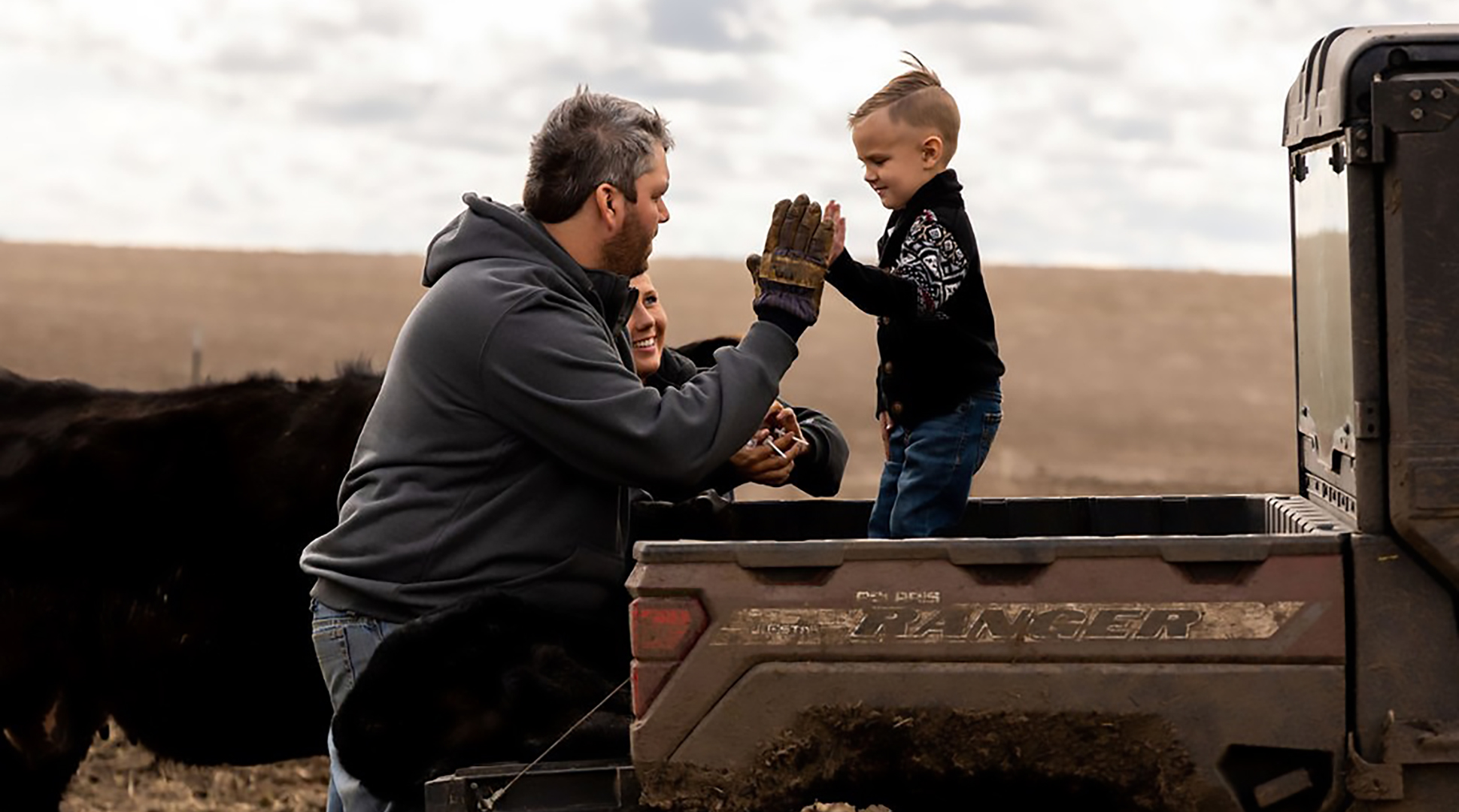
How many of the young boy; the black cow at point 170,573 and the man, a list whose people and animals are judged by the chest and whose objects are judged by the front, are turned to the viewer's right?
2

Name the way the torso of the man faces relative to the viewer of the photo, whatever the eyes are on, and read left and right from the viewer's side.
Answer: facing to the right of the viewer

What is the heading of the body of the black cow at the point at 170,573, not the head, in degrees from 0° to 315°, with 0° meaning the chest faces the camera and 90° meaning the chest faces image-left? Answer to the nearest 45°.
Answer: approximately 270°

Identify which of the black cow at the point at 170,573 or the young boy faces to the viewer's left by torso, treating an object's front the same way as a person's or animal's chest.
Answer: the young boy

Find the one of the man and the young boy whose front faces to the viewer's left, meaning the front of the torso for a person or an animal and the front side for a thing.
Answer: the young boy

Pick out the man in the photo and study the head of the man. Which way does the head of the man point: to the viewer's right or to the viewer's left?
to the viewer's right

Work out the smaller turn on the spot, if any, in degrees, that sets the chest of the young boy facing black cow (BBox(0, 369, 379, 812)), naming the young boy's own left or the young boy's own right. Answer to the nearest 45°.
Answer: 0° — they already face it

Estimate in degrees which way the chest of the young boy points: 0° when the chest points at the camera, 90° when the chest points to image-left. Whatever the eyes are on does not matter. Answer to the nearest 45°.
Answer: approximately 90°

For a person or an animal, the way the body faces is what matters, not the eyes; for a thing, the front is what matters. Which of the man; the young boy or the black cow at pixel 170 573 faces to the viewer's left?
the young boy
